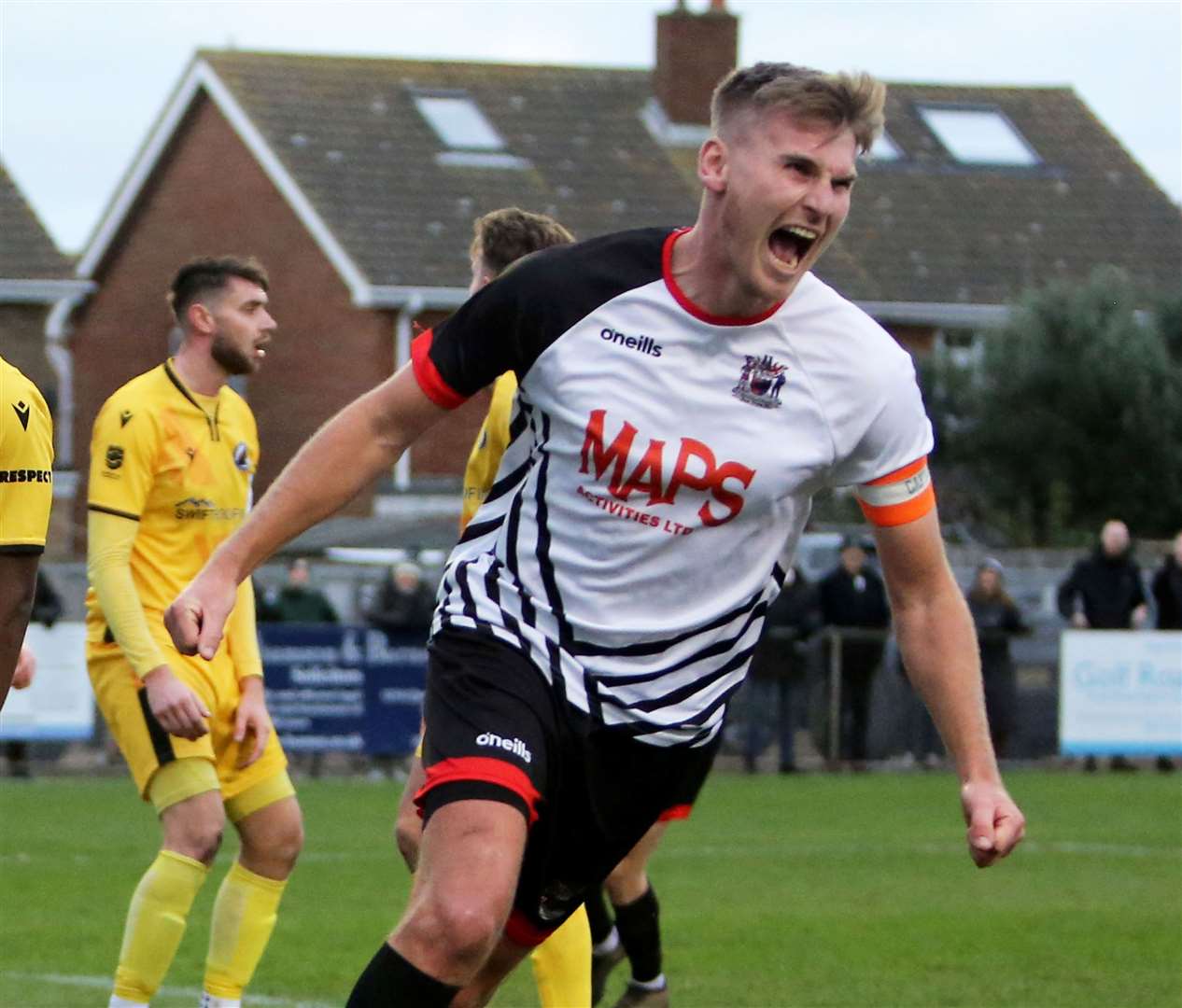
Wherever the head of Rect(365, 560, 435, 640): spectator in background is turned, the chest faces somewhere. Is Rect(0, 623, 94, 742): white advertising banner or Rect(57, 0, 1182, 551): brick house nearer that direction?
the white advertising banner

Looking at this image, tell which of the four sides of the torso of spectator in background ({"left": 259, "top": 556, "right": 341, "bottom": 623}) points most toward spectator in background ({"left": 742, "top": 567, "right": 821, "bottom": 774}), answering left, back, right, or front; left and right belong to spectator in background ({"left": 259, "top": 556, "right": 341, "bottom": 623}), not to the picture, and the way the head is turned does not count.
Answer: left

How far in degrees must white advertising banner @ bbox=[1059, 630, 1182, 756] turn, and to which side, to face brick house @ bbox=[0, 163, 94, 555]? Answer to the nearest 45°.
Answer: approximately 135° to its right

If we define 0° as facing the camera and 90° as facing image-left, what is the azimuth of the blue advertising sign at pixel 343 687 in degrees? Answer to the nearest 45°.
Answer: approximately 0°

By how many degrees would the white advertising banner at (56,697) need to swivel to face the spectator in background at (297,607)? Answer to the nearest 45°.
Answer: approximately 90° to its left
